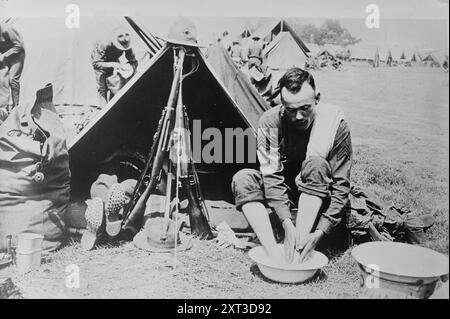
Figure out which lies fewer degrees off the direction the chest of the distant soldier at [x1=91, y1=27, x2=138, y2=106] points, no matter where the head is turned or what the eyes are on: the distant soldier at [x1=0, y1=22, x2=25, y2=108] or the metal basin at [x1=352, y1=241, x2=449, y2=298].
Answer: the metal basin

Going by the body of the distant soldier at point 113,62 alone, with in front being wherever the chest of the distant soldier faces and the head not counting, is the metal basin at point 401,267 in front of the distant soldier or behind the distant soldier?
in front

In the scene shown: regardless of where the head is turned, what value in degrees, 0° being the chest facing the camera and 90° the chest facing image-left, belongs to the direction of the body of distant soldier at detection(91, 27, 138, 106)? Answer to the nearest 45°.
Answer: approximately 315°

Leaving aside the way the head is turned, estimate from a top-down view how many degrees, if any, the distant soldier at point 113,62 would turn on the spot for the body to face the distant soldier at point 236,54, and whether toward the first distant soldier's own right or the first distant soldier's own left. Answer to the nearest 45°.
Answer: approximately 45° to the first distant soldier's own left

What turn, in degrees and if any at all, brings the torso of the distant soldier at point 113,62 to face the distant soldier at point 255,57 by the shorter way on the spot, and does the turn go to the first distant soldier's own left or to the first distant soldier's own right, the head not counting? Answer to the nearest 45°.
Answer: approximately 45° to the first distant soldier's own left

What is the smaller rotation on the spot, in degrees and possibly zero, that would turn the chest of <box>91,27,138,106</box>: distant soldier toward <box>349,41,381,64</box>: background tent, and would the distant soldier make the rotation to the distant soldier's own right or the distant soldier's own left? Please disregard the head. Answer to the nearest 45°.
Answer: approximately 135° to the distant soldier's own left

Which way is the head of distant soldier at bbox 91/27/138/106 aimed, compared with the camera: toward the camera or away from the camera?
toward the camera
